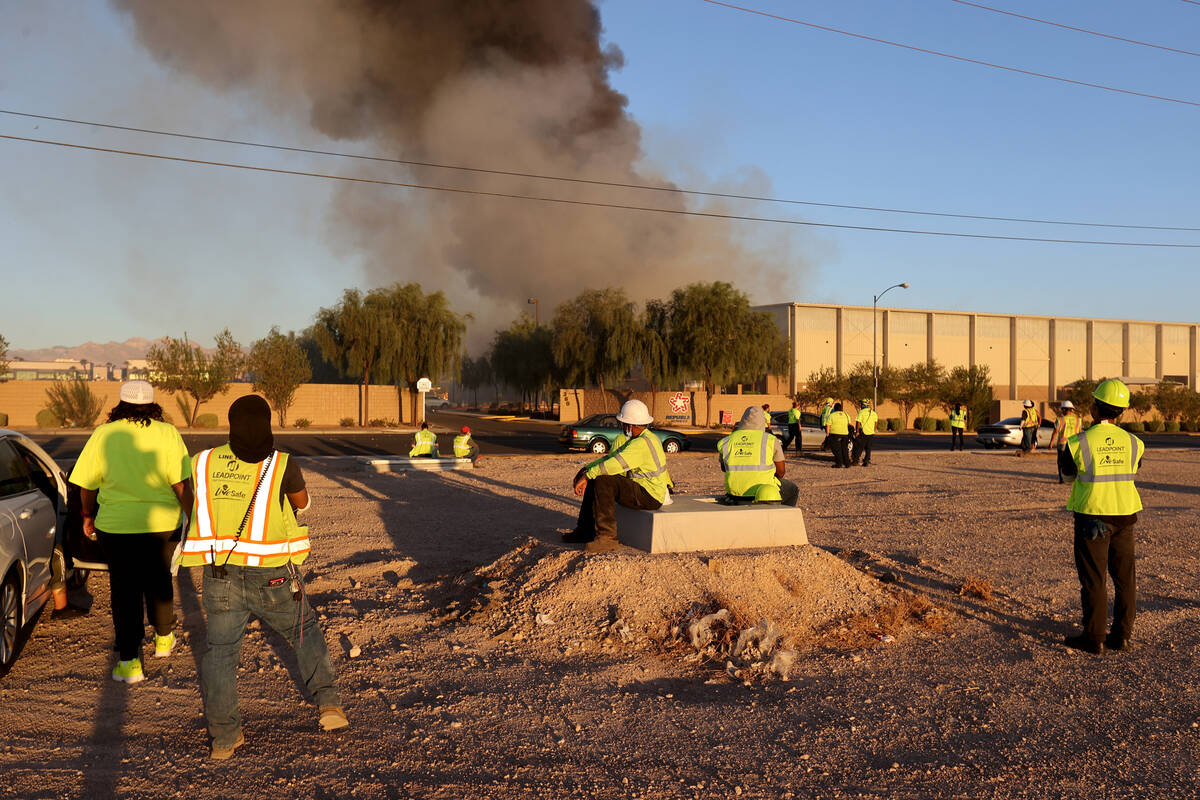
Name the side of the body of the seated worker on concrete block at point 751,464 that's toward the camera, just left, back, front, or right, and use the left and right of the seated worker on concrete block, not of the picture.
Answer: back

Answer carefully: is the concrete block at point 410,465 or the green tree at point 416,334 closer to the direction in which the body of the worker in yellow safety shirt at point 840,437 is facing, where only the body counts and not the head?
the green tree

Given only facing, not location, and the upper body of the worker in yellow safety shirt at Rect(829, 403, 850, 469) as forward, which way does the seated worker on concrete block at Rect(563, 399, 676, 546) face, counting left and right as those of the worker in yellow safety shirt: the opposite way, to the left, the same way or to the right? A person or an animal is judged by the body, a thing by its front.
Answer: to the left

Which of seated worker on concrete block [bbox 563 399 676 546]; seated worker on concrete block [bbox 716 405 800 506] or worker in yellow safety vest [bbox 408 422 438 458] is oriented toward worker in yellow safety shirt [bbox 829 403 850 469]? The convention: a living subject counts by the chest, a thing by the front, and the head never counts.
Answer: seated worker on concrete block [bbox 716 405 800 506]

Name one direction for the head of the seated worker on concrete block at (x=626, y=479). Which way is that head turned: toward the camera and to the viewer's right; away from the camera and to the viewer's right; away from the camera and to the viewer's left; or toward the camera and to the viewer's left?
away from the camera and to the viewer's left

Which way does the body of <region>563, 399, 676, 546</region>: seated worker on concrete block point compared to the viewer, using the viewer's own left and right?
facing to the left of the viewer

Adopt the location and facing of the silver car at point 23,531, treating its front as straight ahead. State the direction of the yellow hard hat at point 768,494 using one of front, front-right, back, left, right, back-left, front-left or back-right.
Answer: front-right

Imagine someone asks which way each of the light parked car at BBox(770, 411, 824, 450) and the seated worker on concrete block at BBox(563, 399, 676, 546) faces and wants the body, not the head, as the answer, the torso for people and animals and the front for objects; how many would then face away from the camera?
0

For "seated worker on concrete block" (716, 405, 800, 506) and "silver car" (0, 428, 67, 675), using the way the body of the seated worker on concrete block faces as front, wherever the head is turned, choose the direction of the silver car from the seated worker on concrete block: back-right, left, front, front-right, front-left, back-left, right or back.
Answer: back-left

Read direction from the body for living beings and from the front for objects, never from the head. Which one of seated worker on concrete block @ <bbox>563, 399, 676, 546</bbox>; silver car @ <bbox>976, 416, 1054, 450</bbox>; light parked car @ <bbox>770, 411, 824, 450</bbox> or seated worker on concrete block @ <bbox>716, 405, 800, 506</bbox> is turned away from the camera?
seated worker on concrete block @ <bbox>716, 405, 800, 506</bbox>

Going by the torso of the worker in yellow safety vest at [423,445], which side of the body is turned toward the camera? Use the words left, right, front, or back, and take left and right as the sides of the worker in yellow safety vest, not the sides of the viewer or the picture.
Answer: back

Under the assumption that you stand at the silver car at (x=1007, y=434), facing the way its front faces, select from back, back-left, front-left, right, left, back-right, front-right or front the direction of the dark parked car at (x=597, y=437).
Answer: front-left

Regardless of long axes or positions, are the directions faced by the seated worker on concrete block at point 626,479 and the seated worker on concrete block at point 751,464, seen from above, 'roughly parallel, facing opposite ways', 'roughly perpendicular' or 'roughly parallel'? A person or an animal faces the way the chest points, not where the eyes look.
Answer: roughly perpendicular

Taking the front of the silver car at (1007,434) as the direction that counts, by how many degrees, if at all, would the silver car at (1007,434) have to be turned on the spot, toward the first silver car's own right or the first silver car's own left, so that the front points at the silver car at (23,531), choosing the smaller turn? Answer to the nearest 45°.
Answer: approximately 90° to the first silver car's own left

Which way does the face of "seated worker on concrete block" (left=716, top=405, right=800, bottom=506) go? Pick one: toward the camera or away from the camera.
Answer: away from the camera
